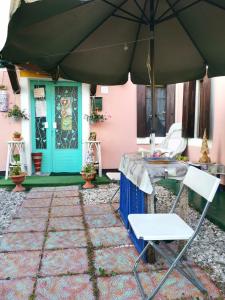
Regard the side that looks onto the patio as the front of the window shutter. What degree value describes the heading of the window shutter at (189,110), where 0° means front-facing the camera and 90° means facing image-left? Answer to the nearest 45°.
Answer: approximately 0°

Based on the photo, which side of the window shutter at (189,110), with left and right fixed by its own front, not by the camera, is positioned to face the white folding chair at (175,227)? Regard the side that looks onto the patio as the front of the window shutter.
front

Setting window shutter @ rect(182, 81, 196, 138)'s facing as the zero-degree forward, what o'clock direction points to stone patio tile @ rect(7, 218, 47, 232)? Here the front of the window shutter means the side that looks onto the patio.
The stone patio tile is roughly at 1 o'clock from the window shutter.

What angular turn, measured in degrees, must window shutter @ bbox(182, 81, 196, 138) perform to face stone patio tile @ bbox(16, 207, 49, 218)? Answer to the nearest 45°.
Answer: approximately 45° to its right

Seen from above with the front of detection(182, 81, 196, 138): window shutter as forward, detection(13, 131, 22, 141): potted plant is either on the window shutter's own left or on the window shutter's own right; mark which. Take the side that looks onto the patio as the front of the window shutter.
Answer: on the window shutter's own right

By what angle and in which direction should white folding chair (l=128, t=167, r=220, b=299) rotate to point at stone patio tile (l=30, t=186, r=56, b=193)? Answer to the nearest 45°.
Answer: approximately 90° to its right

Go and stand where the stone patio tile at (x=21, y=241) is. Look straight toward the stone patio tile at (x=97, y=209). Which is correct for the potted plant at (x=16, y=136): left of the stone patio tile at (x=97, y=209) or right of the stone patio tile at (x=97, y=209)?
left

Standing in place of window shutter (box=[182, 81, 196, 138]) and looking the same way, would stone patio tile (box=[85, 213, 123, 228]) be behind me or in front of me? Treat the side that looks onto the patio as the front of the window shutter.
in front

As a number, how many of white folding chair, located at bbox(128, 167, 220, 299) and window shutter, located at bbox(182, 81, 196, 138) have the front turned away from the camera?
0

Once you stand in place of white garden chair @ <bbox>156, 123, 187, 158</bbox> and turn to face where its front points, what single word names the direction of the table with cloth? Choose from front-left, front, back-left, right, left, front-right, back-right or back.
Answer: front-left

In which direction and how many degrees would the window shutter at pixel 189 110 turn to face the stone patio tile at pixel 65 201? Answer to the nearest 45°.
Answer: approximately 45° to its right
